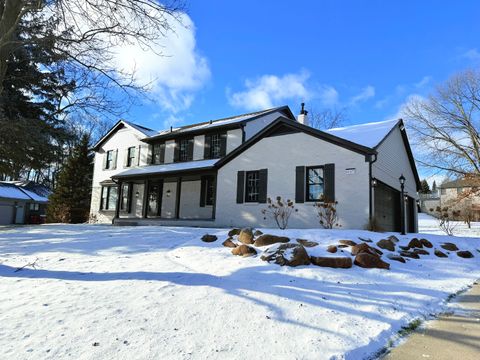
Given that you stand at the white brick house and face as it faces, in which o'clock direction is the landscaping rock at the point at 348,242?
The landscaping rock is roughly at 10 o'clock from the white brick house.

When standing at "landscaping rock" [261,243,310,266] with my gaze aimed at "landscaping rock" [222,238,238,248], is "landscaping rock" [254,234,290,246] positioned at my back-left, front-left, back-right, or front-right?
front-right

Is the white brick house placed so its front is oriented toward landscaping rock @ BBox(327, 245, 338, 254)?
no

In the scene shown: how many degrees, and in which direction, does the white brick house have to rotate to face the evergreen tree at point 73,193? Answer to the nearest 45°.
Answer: approximately 90° to its right

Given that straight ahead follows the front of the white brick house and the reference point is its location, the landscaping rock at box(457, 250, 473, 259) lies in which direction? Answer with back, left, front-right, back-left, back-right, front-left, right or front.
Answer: left

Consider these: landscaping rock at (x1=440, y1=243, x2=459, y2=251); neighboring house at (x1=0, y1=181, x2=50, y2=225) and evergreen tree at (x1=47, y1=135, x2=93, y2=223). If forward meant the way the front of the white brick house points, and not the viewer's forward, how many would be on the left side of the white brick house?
1

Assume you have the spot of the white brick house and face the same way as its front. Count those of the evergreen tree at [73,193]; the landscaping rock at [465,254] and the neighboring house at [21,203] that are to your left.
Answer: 1

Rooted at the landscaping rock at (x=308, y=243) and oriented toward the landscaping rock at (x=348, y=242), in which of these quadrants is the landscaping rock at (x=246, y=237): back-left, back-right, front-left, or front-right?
back-left

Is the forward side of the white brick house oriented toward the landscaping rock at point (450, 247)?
no

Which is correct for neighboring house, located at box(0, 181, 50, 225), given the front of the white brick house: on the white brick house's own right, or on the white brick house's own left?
on the white brick house's own right

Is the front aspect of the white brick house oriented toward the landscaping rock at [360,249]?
no

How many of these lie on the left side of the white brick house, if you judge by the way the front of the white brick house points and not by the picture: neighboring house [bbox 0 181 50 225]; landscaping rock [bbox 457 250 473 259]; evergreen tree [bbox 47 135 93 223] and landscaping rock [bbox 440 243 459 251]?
2

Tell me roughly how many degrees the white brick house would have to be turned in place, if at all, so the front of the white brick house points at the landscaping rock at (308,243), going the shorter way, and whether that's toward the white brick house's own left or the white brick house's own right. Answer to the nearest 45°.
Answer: approximately 45° to the white brick house's own left

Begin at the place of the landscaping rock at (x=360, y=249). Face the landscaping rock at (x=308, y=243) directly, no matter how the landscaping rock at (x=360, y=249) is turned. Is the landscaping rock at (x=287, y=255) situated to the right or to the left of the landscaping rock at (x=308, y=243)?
left

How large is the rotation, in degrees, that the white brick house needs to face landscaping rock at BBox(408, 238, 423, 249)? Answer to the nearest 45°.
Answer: approximately 90° to its left
